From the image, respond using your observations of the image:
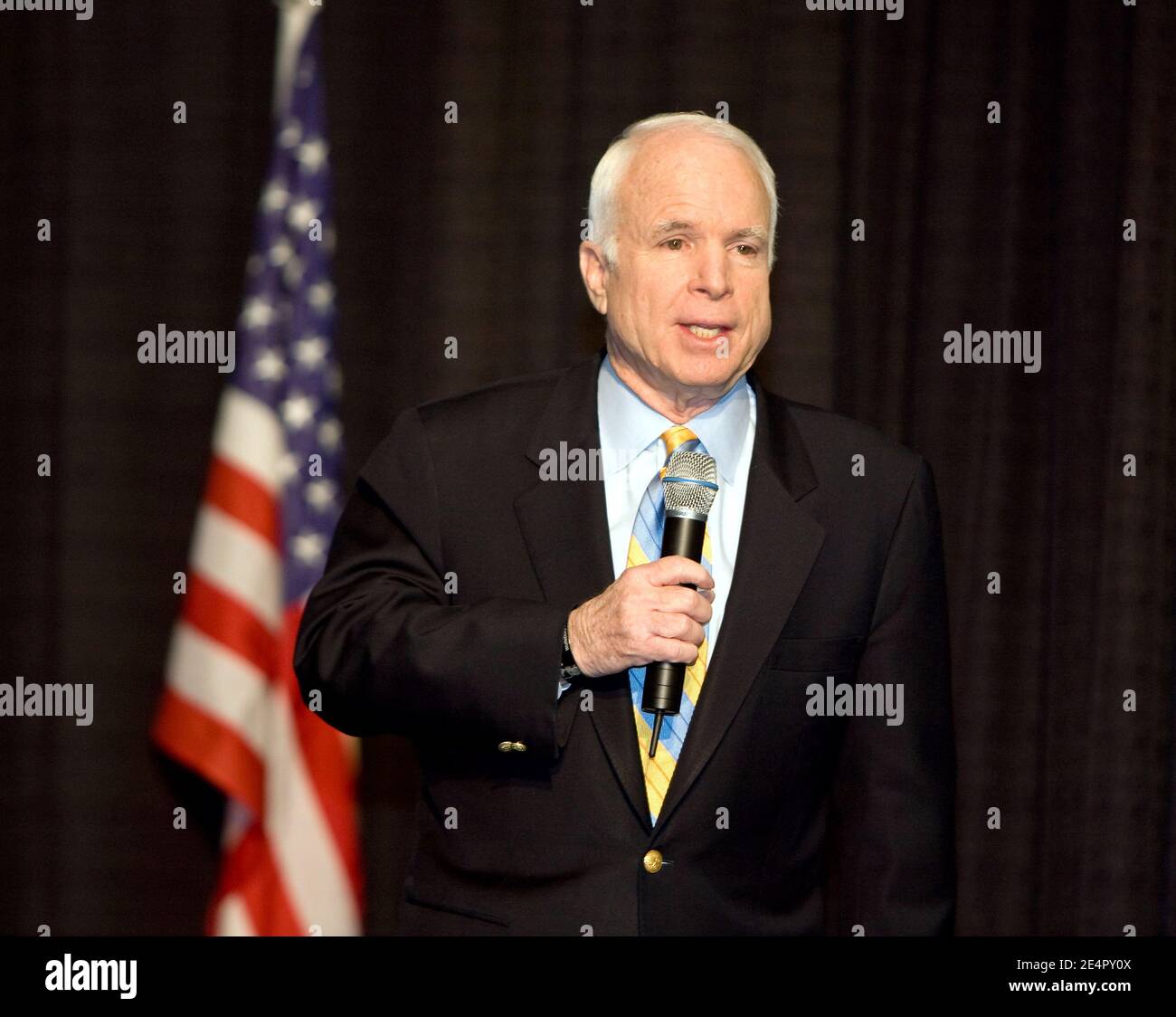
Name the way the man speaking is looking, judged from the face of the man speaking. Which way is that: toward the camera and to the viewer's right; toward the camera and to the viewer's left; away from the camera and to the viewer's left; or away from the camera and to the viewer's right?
toward the camera and to the viewer's right

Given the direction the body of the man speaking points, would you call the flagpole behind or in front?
behind

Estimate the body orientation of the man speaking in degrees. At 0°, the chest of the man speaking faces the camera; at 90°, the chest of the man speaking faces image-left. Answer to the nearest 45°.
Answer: approximately 0°

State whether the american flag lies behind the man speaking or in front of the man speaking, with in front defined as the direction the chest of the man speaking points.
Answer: behind
